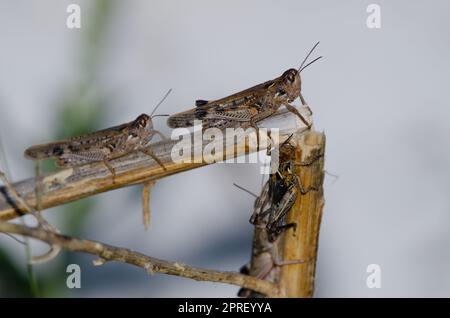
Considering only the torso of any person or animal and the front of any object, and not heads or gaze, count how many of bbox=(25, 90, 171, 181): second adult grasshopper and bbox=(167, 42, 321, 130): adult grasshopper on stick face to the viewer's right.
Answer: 2

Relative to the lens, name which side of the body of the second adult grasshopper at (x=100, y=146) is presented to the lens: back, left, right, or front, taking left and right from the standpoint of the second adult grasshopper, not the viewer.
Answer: right

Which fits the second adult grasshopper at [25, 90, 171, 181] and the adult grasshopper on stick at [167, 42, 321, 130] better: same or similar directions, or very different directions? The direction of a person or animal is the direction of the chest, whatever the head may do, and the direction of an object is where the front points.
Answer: same or similar directions

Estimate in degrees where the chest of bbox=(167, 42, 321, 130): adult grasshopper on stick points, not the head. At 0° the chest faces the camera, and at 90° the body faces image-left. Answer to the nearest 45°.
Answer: approximately 270°
